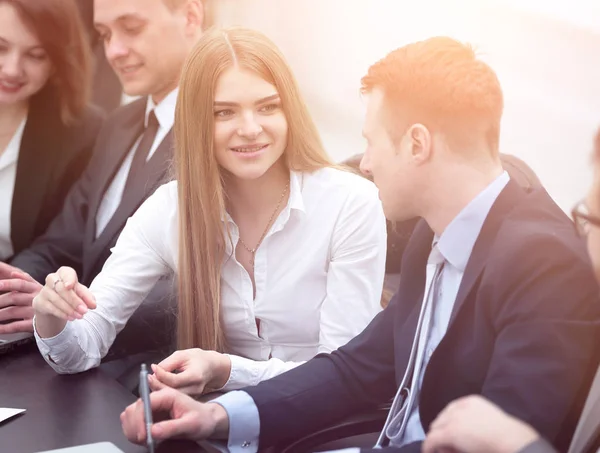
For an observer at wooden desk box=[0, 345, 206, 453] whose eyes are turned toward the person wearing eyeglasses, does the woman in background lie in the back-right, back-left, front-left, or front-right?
back-left

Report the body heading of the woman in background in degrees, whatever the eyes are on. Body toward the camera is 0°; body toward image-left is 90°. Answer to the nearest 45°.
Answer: approximately 45°

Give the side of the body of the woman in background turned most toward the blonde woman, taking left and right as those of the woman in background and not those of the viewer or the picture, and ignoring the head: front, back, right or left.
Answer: left

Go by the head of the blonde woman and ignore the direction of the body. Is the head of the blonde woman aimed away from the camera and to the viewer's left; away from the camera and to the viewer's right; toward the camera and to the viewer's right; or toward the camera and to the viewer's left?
toward the camera and to the viewer's right

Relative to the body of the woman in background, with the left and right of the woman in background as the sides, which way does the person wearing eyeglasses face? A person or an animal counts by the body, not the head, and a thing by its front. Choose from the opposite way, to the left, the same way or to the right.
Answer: to the right

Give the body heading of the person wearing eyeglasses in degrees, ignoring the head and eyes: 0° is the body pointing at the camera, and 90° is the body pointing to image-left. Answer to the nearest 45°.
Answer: approximately 90°

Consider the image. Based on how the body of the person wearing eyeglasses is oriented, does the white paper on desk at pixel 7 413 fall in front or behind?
in front

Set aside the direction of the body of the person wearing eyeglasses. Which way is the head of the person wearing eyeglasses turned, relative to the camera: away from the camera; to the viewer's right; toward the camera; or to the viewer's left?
to the viewer's left

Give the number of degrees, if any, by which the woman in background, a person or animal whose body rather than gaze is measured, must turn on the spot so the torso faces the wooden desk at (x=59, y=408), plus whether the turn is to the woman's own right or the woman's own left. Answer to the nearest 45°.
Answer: approximately 45° to the woman's own left

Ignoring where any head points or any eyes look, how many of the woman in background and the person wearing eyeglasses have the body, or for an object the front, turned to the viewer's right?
0
